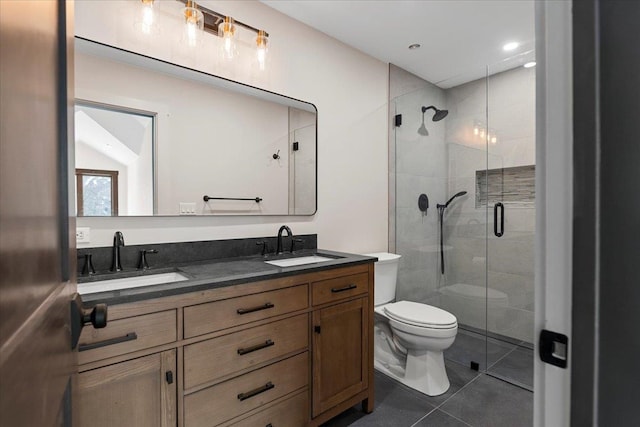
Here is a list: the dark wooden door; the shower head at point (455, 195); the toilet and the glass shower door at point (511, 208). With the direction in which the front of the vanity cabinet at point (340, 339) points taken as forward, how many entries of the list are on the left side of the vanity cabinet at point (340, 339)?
3

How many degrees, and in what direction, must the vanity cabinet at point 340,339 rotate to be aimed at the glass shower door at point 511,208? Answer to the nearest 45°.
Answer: approximately 90° to its left

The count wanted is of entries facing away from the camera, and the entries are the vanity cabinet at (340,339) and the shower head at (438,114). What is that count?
0

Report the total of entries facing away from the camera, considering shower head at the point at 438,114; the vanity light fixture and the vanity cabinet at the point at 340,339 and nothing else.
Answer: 0

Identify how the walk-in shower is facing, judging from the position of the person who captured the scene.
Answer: facing the viewer and to the left of the viewer

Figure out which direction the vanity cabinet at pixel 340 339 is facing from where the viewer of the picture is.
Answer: facing the viewer and to the right of the viewer

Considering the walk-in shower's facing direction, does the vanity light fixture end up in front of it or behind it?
in front

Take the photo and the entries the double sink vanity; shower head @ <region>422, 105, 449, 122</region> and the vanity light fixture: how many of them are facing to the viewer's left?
0

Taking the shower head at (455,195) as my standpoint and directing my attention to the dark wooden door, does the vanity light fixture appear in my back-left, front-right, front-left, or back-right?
front-right

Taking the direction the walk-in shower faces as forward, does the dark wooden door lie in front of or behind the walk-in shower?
in front

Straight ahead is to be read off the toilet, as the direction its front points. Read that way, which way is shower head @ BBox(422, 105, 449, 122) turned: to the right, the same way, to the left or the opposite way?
the same way

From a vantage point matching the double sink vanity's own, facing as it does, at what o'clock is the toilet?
The toilet is roughly at 10 o'clock from the double sink vanity.
